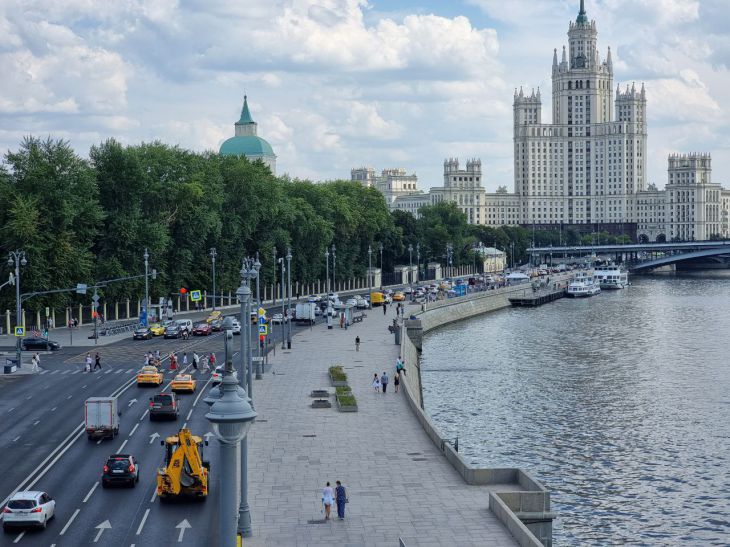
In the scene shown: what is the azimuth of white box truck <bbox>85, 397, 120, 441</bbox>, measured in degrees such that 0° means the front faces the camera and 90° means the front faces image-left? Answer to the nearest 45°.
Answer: approximately 180°

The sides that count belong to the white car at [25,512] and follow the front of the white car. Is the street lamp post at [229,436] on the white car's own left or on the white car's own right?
on the white car's own right

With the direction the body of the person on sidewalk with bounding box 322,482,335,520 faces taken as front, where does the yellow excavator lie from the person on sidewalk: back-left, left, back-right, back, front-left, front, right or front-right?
front-left

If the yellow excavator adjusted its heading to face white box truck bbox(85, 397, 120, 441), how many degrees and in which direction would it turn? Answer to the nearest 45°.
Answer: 0° — it already faces it

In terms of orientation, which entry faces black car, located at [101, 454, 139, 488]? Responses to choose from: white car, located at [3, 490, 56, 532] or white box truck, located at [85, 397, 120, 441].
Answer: the white car

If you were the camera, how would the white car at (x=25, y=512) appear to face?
facing away from the viewer and to the right of the viewer

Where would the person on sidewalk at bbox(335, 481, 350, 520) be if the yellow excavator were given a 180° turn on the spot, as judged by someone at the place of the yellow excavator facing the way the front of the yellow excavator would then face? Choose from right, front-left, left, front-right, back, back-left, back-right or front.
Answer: front-left

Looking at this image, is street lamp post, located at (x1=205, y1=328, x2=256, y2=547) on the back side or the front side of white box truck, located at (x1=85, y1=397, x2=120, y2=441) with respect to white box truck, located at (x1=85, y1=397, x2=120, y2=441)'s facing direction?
on the back side

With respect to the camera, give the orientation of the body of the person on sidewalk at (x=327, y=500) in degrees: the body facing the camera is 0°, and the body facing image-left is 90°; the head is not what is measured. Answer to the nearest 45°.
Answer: approximately 180°

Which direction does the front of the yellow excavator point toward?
away from the camera

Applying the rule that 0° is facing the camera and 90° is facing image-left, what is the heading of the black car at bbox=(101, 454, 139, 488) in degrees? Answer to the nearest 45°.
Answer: approximately 180°
